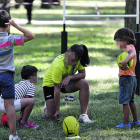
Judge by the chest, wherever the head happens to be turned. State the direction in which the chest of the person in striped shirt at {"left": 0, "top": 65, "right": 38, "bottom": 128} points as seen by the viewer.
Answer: to the viewer's right

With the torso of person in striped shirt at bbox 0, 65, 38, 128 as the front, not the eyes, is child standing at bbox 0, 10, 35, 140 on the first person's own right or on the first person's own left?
on the first person's own right

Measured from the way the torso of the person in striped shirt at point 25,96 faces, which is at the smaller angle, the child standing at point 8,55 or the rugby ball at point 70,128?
the rugby ball

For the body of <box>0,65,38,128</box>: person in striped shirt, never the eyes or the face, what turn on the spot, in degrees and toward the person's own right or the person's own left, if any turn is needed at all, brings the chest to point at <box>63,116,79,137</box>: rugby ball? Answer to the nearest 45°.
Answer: approximately 45° to the person's own right
